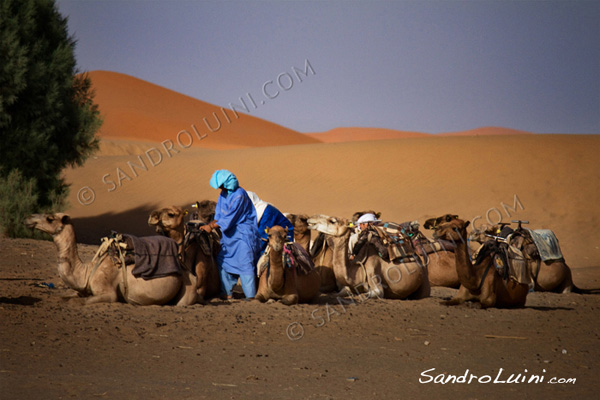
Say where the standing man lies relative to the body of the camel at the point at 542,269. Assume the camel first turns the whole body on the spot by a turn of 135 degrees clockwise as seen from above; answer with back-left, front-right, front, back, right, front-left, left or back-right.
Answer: back

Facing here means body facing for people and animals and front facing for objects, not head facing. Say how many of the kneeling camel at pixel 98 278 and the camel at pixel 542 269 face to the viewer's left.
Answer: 2

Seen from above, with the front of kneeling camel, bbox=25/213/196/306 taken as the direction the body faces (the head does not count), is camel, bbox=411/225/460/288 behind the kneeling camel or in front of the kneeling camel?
behind

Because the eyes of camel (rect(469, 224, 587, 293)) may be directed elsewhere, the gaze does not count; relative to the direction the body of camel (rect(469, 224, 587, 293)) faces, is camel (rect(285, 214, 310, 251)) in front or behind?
in front

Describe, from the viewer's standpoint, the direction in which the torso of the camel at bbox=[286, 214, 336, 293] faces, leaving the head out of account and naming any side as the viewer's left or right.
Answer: facing the viewer and to the left of the viewer

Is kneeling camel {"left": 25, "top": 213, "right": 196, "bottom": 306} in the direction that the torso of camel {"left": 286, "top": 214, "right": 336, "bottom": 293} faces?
yes

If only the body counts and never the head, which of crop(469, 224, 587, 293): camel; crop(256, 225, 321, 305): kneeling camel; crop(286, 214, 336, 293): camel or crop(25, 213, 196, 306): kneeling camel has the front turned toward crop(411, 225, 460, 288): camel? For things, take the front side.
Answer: crop(469, 224, 587, 293): camel

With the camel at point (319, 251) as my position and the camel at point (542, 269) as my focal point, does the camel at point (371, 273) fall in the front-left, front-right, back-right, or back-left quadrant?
front-right

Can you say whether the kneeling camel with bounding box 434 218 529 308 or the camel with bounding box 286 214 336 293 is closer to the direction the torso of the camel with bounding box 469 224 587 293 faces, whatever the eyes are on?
the camel

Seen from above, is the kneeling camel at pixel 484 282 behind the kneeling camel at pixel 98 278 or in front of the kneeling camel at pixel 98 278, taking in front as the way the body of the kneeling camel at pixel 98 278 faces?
behind

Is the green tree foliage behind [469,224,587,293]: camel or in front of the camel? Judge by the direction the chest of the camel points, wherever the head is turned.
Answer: in front

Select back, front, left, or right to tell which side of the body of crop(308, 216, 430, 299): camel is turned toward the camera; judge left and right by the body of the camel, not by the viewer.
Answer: left

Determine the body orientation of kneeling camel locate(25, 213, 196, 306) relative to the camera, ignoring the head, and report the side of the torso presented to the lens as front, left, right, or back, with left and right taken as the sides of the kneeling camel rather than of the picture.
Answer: left

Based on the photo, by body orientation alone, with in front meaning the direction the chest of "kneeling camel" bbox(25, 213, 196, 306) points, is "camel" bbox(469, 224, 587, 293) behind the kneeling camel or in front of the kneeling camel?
behind

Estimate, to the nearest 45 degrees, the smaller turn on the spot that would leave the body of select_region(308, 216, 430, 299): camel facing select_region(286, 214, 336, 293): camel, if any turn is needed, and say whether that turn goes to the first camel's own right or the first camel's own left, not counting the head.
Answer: approximately 45° to the first camel's own right

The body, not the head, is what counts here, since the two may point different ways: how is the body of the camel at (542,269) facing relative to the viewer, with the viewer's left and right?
facing to the left of the viewer

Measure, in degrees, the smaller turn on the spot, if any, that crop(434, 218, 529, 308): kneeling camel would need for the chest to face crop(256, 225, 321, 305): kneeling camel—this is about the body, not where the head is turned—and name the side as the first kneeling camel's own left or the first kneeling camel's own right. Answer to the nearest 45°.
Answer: approximately 45° to the first kneeling camel's own right
